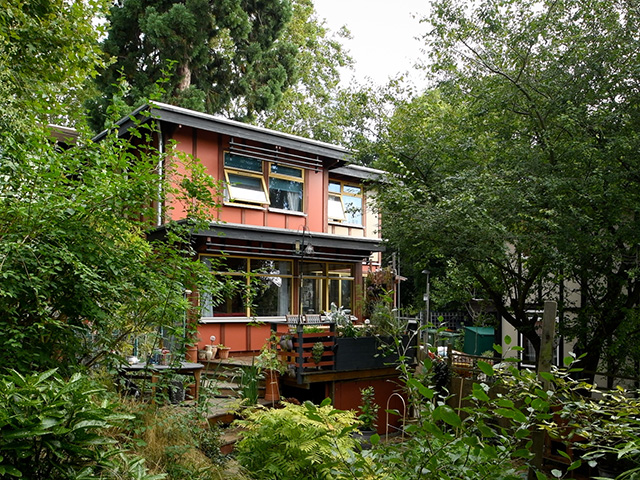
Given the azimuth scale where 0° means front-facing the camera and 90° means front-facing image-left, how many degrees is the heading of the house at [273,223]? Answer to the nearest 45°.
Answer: approximately 315°

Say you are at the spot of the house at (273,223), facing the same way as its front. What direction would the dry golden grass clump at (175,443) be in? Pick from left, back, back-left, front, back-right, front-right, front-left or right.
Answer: front-right

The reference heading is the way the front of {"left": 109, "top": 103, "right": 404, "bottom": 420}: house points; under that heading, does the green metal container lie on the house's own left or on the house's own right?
on the house's own left

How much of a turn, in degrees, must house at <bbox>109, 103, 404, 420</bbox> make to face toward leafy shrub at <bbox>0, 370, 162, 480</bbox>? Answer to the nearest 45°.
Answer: approximately 45° to its right

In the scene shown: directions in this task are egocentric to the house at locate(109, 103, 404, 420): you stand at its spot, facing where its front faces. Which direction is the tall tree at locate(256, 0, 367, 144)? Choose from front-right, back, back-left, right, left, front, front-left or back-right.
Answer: back-left
